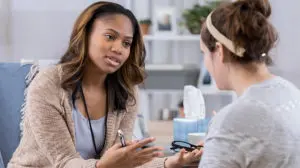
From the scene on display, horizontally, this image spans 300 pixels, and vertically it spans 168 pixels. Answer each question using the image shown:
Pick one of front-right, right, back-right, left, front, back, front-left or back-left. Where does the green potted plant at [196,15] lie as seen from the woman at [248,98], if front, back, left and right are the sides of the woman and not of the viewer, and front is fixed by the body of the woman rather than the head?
front-right

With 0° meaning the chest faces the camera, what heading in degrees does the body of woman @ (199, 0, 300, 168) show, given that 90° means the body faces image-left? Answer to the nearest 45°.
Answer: approximately 135°

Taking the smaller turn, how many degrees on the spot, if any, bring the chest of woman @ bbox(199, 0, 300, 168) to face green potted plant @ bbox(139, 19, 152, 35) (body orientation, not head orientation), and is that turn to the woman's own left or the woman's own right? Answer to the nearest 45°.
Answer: approximately 45° to the woman's own right

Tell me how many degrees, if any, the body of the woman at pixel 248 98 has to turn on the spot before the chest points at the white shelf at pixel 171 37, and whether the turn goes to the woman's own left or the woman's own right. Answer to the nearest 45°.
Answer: approximately 45° to the woman's own right

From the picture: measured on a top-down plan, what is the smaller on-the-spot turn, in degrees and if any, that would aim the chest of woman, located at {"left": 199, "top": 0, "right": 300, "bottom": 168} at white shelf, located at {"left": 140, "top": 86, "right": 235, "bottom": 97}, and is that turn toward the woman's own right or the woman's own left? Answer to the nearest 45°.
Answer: approximately 45° to the woman's own right

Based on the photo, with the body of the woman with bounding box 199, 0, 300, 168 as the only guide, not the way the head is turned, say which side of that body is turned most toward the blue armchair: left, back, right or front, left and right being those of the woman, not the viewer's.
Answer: front
